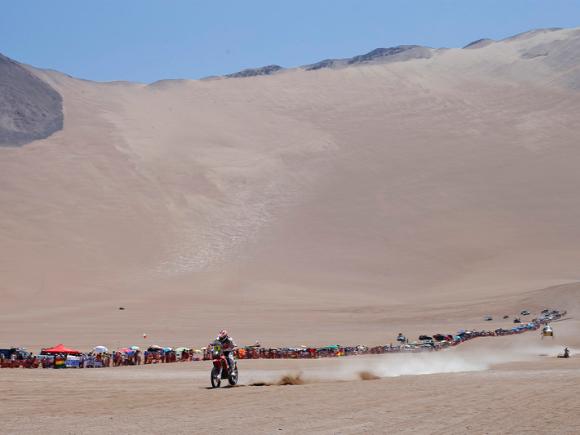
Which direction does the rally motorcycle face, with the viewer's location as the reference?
facing the viewer and to the left of the viewer
